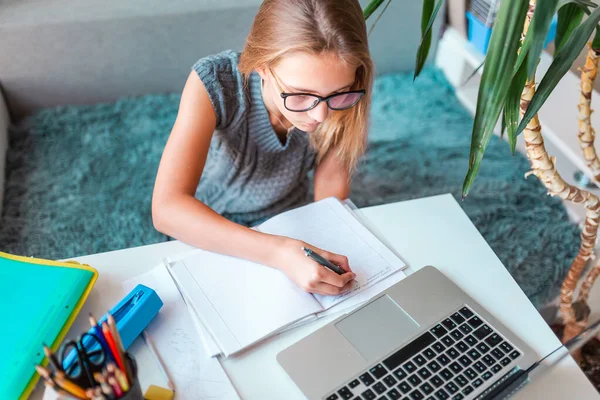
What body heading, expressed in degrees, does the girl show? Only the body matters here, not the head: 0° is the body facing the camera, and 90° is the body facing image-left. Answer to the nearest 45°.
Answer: approximately 315°

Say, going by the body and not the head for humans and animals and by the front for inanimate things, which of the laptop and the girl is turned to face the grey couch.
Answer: the laptop

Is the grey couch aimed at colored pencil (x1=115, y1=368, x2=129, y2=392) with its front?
yes

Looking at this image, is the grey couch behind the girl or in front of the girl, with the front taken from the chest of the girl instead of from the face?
behind

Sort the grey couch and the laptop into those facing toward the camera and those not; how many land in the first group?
1

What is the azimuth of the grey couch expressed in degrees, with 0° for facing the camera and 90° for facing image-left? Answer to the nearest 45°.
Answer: approximately 0°

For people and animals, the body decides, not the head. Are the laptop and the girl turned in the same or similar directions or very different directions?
very different directions

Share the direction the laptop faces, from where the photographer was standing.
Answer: facing away from the viewer and to the left of the viewer
